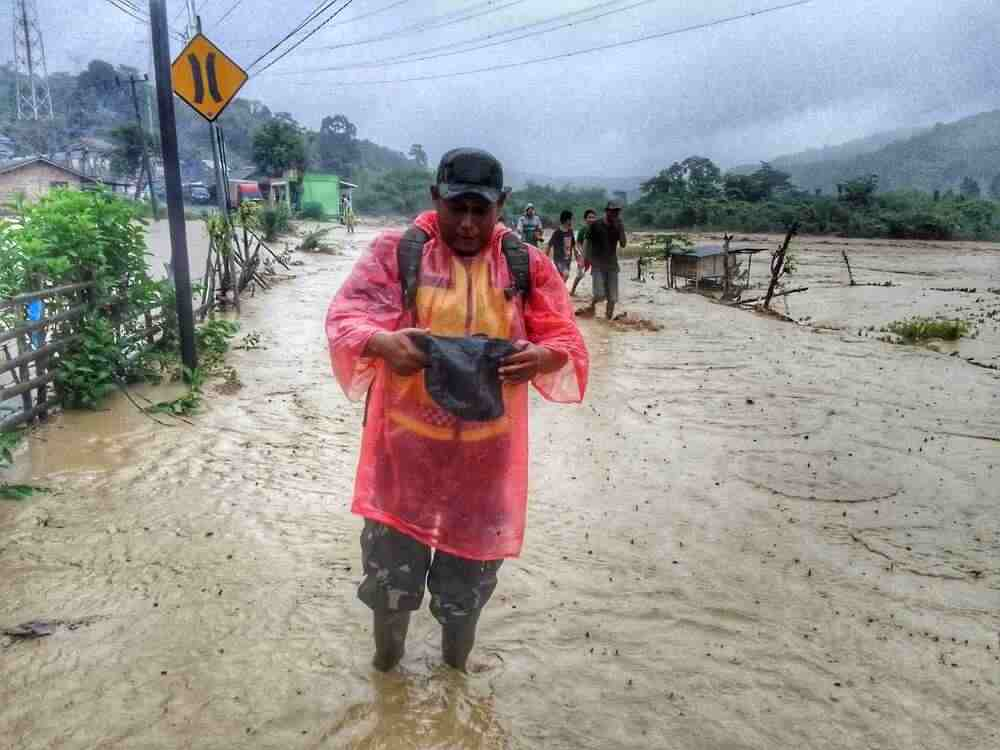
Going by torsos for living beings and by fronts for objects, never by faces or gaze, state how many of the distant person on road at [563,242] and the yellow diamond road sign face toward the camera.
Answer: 2

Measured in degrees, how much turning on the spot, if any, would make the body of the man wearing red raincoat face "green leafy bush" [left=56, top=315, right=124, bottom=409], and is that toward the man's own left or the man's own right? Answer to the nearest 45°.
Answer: approximately 135° to the man's own right

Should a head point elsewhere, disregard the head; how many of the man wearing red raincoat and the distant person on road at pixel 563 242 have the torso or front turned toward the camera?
2

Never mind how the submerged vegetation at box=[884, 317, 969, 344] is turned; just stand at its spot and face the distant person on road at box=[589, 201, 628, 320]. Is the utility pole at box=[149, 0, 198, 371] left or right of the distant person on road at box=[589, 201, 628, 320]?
left

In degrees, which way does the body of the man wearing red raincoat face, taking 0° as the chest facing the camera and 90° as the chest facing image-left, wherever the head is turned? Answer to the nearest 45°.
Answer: approximately 0°

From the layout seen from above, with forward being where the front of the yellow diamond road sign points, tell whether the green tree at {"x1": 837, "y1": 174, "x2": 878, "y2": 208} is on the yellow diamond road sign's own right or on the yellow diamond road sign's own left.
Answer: on the yellow diamond road sign's own left

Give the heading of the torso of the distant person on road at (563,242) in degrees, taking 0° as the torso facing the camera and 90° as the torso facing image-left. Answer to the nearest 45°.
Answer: approximately 0°
